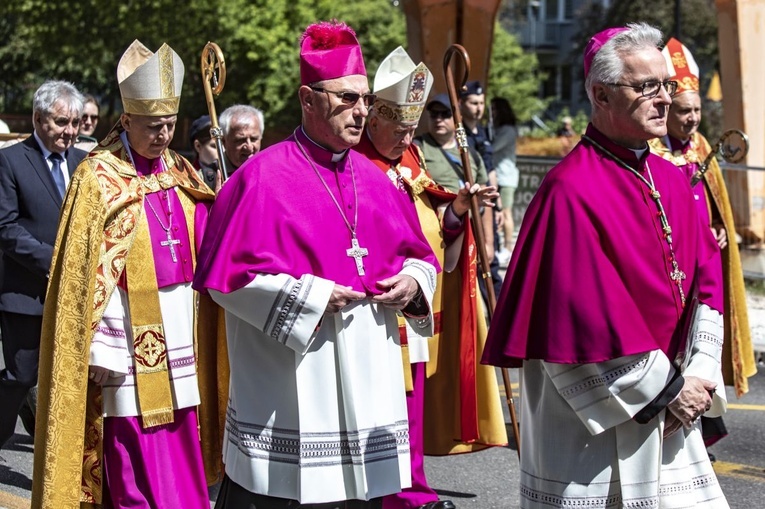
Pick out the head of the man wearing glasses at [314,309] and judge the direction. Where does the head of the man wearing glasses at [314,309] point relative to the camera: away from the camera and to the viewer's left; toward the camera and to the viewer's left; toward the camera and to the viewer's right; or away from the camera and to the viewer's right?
toward the camera and to the viewer's right

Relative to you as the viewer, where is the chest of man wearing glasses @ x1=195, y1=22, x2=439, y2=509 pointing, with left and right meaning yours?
facing the viewer and to the right of the viewer

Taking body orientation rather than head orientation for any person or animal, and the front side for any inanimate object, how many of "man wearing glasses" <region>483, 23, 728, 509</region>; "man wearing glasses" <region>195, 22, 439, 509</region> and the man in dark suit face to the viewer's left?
0

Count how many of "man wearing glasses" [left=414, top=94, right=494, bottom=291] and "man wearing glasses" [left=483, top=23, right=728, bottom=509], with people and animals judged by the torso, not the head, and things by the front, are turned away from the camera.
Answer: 0

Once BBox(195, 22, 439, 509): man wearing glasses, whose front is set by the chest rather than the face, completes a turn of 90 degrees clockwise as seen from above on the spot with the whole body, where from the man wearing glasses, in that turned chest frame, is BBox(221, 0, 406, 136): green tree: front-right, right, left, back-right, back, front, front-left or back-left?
back-right

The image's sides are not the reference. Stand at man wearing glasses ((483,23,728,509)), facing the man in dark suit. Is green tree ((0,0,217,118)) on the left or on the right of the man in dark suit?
right

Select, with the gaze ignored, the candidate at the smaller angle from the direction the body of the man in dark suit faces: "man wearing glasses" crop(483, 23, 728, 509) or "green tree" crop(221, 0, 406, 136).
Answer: the man wearing glasses

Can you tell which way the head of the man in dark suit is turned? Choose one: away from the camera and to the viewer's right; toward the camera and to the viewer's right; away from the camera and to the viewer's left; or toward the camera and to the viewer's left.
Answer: toward the camera and to the viewer's right

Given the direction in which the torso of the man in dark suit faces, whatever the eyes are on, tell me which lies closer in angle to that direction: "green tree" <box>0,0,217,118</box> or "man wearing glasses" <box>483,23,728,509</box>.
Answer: the man wearing glasses

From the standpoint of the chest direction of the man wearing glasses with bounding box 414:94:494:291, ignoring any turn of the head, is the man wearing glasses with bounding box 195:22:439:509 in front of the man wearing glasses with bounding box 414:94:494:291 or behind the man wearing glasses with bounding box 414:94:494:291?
in front

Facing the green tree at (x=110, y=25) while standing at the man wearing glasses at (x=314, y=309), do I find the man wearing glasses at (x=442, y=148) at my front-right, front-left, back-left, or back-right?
front-right

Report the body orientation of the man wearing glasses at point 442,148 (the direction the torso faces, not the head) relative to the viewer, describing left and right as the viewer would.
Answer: facing the viewer

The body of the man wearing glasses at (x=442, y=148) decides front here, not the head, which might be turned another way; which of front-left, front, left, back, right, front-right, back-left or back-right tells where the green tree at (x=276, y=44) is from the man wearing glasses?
back
